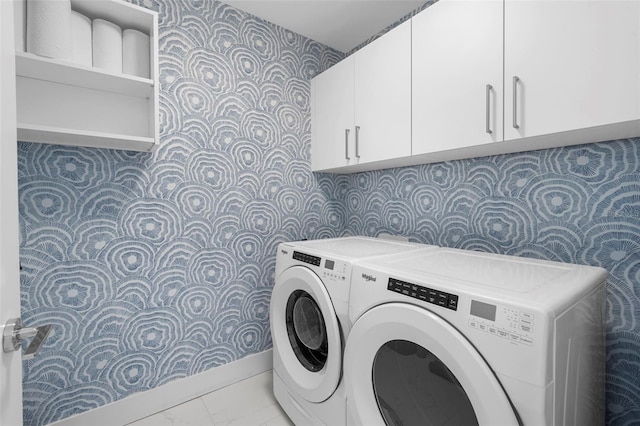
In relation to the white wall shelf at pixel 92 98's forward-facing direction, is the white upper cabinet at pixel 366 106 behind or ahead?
ahead

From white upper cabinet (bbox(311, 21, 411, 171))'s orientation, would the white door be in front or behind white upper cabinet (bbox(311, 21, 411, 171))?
in front

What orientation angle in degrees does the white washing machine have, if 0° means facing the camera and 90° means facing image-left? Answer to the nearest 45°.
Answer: approximately 45°

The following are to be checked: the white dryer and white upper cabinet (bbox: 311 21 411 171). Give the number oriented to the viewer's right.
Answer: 0

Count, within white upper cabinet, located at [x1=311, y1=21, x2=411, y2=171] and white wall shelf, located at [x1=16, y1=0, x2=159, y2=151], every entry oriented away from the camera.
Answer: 0

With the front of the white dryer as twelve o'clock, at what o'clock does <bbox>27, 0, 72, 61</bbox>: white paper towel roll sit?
The white paper towel roll is roughly at 1 o'clock from the white dryer.

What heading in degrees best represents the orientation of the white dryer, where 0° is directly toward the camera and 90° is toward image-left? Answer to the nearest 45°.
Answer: approximately 45°

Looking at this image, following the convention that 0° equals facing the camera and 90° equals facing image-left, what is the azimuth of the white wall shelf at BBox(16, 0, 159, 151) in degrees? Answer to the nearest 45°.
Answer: approximately 315°

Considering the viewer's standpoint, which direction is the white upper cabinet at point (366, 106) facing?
facing the viewer and to the left of the viewer

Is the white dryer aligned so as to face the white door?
yes

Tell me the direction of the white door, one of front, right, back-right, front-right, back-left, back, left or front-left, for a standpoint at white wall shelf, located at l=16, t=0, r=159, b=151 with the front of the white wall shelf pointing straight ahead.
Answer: front-right

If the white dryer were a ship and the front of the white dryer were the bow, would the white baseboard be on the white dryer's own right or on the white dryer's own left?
on the white dryer's own right

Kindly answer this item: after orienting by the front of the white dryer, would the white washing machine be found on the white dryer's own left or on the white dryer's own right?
on the white dryer's own right

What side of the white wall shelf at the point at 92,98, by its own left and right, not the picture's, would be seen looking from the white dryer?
front
